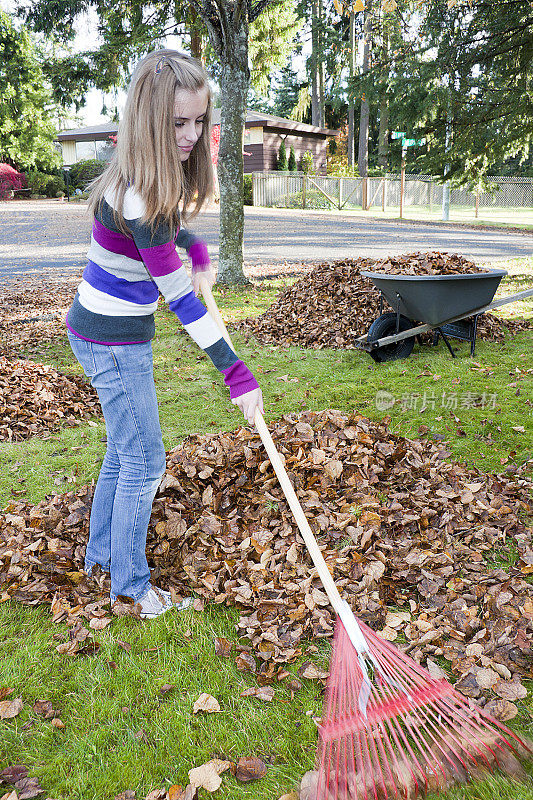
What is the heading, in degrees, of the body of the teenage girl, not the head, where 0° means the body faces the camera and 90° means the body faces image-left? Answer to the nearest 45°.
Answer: approximately 270°

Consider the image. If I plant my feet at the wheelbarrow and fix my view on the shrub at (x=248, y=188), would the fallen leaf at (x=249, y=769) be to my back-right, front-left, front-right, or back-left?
back-left

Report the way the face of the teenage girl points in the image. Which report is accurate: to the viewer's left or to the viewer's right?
to the viewer's right
